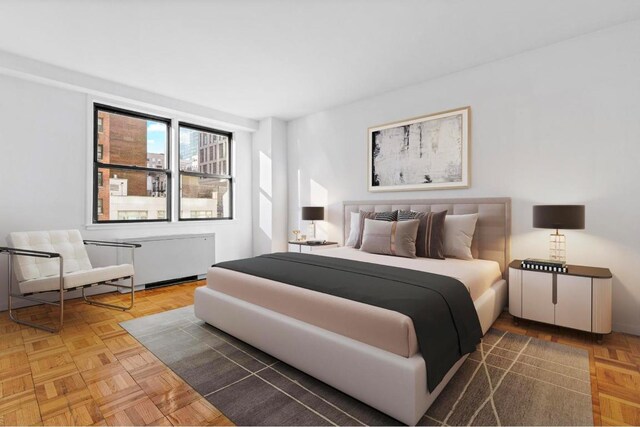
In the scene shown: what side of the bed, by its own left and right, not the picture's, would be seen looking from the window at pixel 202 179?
right

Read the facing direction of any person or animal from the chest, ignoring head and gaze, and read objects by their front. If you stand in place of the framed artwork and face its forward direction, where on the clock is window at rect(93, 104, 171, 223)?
The window is roughly at 1 o'clock from the framed artwork.

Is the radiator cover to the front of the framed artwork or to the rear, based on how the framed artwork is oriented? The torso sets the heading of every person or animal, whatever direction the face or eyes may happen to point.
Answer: to the front

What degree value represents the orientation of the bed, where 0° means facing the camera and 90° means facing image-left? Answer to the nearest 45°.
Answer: approximately 45°

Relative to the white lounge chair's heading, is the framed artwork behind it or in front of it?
in front

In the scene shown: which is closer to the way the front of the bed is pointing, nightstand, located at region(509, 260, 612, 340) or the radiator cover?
the radiator cover

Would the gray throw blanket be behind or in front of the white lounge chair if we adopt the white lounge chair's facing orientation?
in front

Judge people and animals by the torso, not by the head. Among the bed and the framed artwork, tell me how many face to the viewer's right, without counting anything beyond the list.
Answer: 0

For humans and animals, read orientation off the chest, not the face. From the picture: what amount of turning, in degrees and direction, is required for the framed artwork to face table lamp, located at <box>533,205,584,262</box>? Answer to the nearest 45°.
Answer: approximately 90° to its left

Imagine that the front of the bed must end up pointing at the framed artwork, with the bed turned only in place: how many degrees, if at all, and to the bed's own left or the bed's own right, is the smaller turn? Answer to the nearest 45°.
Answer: approximately 180°

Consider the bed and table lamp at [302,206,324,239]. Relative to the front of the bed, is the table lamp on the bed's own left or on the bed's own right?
on the bed's own right

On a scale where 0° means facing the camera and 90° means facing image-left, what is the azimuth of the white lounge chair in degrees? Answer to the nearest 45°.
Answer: approximately 315°

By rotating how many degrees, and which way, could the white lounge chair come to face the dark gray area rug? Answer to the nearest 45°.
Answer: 0° — it already faces it
